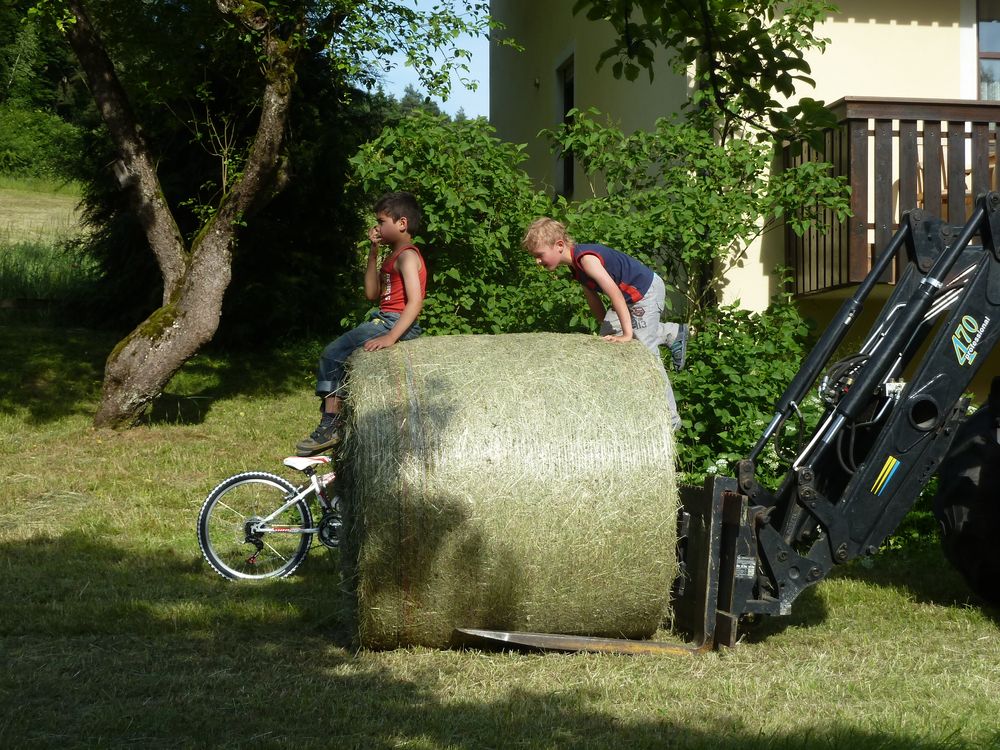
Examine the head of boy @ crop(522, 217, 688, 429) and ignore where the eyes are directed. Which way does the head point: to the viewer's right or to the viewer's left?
to the viewer's left

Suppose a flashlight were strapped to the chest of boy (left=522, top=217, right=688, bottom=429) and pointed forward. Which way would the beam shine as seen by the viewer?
to the viewer's left

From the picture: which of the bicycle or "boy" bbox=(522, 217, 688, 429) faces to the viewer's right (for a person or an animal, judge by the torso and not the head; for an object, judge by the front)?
the bicycle

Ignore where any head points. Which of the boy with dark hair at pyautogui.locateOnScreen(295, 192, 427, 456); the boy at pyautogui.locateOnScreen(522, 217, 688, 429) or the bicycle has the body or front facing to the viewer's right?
the bicycle

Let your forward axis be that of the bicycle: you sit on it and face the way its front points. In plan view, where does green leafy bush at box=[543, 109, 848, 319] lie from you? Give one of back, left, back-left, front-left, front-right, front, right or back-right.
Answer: front-left

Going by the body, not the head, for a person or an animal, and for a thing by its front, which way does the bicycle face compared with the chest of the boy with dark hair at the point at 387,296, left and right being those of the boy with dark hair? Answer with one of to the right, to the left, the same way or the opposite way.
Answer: the opposite way

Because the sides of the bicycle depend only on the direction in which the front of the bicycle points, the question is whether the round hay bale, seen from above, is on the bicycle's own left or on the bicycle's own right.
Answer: on the bicycle's own right

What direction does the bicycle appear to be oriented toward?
to the viewer's right

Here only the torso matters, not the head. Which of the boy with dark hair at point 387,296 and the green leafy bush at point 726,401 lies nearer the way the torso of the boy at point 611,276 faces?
the boy with dark hair

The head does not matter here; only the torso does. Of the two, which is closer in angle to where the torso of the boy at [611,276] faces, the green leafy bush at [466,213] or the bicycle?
the bicycle

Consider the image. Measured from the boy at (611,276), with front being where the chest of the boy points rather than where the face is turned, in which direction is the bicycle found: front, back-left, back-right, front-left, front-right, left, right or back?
front

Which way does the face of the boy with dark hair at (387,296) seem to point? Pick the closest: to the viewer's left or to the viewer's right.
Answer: to the viewer's left

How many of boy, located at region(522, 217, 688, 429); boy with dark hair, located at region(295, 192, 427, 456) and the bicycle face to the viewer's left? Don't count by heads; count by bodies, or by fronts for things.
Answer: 2

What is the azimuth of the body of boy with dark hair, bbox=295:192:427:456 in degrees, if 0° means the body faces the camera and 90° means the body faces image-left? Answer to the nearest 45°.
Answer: approximately 90°
